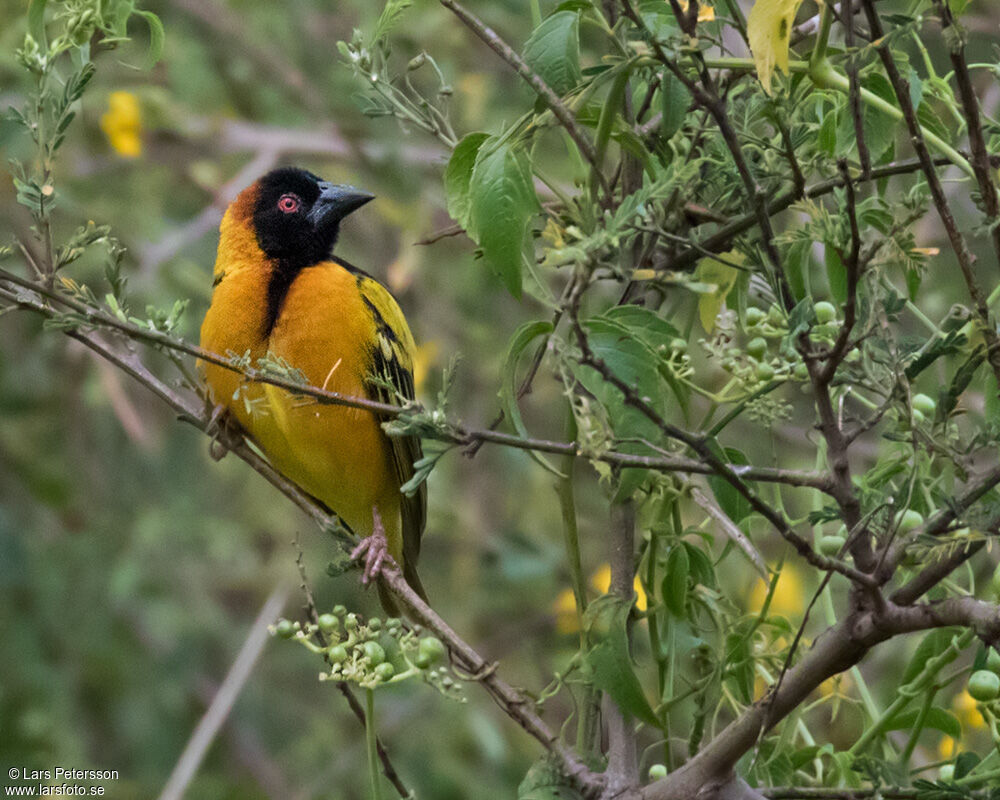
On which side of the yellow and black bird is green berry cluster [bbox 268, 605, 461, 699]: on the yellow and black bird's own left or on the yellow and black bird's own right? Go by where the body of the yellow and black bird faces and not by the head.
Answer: on the yellow and black bird's own left

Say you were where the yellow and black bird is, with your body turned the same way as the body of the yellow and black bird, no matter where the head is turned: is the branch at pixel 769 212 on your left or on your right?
on your left

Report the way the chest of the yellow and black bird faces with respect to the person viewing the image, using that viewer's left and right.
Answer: facing the viewer and to the left of the viewer

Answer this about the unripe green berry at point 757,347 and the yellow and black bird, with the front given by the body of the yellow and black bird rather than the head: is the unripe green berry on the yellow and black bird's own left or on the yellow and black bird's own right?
on the yellow and black bird's own left

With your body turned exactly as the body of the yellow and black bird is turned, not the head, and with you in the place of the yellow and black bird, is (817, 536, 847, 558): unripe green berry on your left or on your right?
on your left
